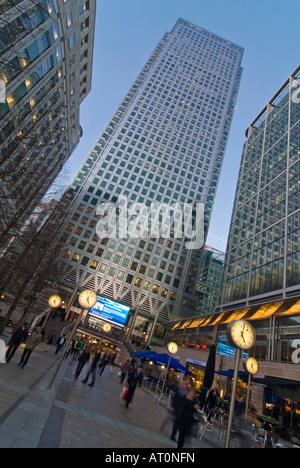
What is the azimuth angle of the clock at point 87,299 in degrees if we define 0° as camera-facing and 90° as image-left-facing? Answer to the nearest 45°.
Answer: approximately 0°

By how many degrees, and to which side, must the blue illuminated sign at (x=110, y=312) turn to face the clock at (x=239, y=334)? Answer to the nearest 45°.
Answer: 0° — it already faces it

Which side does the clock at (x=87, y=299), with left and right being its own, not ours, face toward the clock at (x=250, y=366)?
left

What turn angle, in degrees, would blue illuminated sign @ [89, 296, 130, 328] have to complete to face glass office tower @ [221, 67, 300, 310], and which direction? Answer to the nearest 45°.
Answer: approximately 45° to its left

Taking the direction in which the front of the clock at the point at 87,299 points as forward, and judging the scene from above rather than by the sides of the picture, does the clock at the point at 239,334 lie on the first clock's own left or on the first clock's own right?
on the first clock's own left

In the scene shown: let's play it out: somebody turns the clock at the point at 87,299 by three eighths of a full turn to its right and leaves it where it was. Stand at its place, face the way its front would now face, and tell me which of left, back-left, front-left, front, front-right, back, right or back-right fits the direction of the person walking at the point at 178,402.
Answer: back

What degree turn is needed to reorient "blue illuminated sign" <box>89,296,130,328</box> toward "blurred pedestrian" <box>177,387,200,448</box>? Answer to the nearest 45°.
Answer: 0° — it already faces them

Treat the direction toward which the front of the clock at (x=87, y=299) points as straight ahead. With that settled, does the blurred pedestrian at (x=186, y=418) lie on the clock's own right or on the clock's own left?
on the clock's own left

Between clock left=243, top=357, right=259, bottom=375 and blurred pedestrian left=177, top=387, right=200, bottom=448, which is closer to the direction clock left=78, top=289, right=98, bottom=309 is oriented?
the blurred pedestrian

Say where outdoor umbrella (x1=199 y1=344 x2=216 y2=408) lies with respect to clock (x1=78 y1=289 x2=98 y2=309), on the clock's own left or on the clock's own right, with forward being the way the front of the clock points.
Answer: on the clock's own left

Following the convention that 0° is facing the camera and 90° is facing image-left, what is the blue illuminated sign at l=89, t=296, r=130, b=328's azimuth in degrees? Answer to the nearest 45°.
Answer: approximately 0°

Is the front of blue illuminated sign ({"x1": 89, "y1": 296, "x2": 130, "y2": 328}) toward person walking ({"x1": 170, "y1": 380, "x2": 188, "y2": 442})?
yes
